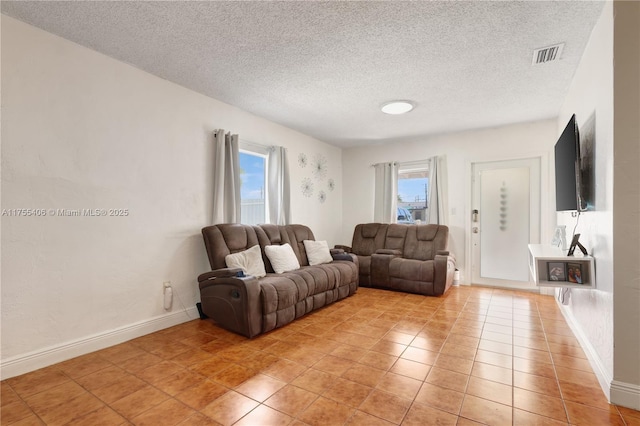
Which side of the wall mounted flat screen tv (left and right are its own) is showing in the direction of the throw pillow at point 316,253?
front

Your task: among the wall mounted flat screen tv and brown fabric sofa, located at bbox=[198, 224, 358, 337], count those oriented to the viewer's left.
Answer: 1

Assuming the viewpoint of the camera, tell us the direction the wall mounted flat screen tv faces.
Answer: facing to the left of the viewer

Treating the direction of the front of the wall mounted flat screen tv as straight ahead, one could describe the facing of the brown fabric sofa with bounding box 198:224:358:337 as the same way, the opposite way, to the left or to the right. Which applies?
the opposite way

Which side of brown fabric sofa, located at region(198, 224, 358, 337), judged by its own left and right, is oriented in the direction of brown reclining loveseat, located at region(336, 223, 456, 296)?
left

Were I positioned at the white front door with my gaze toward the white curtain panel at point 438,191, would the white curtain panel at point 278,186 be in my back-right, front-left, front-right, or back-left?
front-left

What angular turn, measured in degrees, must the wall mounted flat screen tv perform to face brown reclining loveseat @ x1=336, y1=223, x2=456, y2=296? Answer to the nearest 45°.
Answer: approximately 45° to its right

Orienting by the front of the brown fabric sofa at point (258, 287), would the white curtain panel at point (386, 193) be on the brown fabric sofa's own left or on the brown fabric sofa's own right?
on the brown fabric sofa's own left

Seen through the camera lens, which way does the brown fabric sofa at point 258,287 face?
facing the viewer and to the right of the viewer

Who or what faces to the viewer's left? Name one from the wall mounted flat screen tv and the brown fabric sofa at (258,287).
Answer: the wall mounted flat screen tv

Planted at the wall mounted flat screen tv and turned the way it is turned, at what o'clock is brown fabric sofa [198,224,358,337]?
The brown fabric sofa is roughly at 11 o'clock from the wall mounted flat screen tv.

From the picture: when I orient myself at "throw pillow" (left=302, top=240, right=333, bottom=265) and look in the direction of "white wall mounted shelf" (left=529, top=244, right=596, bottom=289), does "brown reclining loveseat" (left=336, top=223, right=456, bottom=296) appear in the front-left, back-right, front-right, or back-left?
front-left

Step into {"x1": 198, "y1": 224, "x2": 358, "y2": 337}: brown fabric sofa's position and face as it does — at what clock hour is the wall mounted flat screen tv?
The wall mounted flat screen tv is roughly at 11 o'clock from the brown fabric sofa.
